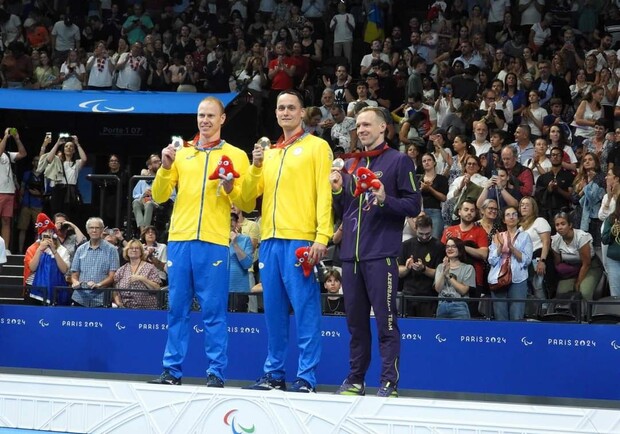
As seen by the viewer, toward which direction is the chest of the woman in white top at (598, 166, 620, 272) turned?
to the viewer's left

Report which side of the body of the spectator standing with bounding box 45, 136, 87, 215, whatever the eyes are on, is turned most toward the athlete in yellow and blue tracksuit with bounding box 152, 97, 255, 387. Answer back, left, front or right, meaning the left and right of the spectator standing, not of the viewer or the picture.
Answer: front

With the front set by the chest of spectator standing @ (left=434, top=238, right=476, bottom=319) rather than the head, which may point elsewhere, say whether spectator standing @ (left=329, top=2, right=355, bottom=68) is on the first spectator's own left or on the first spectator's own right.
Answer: on the first spectator's own right

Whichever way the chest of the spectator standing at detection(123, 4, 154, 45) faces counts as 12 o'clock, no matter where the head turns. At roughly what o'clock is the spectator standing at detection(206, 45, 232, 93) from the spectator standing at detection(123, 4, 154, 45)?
the spectator standing at detection(206, 45, 232, 93) is roughly at 11 o'clock from the spectator standing at detection(123, 4, 154, 45).

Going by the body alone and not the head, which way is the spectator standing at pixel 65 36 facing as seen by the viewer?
toward the camera

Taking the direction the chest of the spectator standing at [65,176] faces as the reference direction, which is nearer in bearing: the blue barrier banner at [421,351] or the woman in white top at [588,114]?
the blue barrier banner

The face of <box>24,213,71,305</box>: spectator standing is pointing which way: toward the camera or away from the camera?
toward the camera

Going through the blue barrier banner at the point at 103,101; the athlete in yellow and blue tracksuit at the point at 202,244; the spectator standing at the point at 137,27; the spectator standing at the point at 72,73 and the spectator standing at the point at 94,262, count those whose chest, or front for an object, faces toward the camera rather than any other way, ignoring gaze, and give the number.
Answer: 5

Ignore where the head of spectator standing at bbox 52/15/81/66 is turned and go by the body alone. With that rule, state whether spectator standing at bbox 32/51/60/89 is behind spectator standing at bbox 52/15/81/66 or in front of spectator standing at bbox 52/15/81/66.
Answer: in front

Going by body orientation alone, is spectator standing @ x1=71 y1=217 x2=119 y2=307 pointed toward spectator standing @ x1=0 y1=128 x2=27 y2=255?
no

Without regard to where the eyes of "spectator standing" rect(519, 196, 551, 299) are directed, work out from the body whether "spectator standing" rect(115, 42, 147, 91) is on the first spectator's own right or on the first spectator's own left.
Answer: on the first spectator's own right

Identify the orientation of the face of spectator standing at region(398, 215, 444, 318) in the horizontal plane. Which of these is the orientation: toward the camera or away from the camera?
toward the camera

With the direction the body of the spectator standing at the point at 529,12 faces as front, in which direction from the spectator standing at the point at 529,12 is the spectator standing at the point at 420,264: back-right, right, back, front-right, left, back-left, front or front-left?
front

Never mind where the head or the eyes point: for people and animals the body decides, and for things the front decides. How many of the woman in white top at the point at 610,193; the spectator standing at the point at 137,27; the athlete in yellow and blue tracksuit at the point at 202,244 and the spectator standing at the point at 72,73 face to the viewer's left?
1

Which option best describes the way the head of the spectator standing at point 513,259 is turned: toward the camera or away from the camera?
toward the camera

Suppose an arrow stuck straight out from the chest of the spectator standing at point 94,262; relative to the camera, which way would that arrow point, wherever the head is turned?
toward the camera

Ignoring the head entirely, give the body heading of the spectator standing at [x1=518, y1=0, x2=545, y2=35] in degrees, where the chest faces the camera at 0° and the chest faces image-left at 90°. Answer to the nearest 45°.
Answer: approximately 0°
